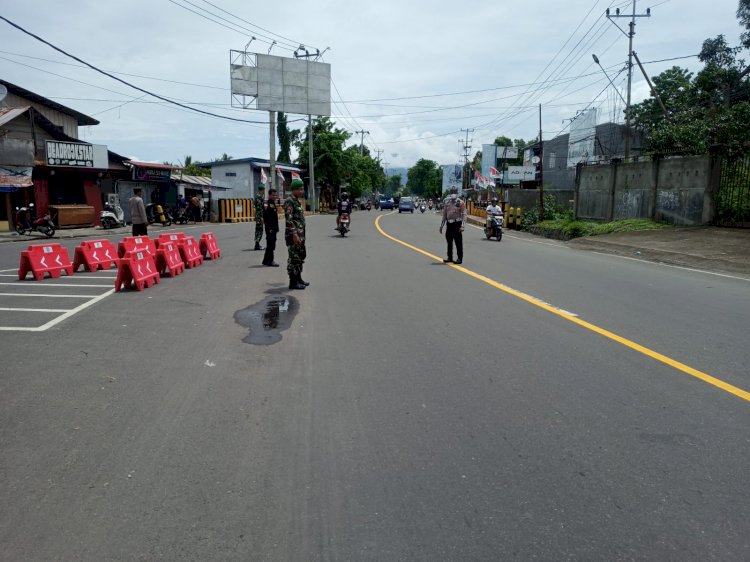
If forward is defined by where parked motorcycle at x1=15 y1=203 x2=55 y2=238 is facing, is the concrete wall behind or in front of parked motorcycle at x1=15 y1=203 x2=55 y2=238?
behind

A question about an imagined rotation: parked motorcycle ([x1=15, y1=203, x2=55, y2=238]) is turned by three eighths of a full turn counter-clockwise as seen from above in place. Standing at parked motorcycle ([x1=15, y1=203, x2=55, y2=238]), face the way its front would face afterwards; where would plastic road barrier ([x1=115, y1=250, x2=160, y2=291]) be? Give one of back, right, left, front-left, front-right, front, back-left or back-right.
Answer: front

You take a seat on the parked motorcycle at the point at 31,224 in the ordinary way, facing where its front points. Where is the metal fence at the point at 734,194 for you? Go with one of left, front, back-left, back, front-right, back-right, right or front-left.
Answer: back

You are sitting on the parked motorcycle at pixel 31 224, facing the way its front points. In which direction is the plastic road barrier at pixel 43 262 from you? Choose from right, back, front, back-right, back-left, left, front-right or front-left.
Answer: back-left

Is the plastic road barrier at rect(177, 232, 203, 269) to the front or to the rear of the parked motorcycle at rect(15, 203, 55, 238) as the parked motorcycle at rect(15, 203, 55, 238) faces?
to the rear

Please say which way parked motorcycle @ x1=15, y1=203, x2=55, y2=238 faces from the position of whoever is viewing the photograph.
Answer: facing away from the viewer and to the left of the viewer
